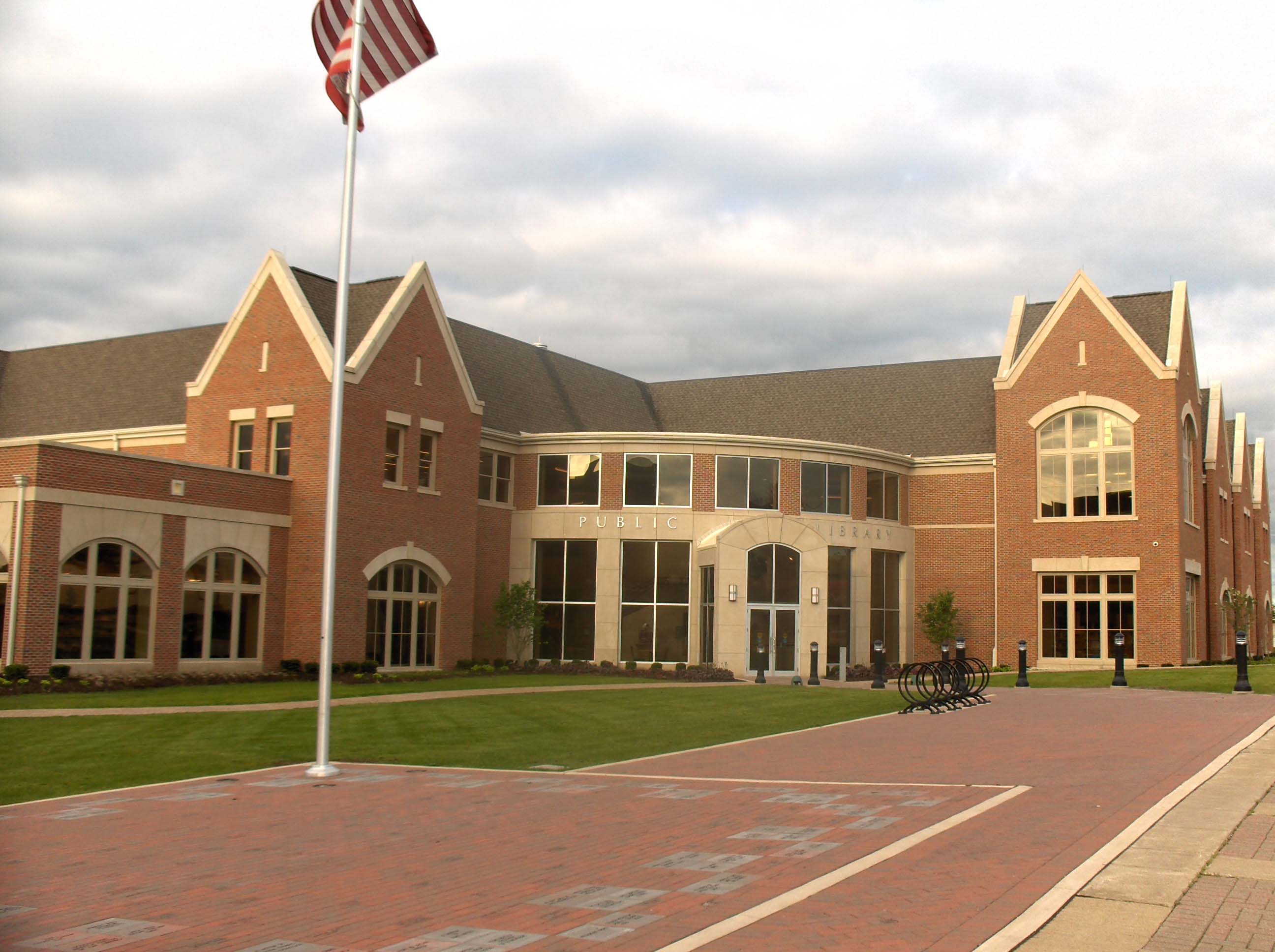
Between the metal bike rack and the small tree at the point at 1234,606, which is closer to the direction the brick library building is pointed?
the metal bike rack

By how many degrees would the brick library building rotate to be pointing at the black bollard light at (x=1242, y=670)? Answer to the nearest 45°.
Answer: approximately 45° to its left

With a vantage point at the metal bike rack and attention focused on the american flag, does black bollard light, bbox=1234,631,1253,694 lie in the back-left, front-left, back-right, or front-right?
back-left

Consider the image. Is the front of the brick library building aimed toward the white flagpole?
yes

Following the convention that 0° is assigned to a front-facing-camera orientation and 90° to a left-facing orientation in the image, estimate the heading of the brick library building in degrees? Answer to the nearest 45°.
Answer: approximately 0°

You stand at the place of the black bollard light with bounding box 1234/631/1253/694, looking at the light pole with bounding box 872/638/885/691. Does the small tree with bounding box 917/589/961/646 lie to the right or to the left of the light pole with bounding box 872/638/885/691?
right

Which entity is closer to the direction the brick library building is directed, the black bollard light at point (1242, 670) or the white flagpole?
the white flagpole

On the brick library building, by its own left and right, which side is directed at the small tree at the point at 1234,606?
left

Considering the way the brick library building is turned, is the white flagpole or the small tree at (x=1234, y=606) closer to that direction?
the white flagpole

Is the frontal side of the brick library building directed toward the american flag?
yes
